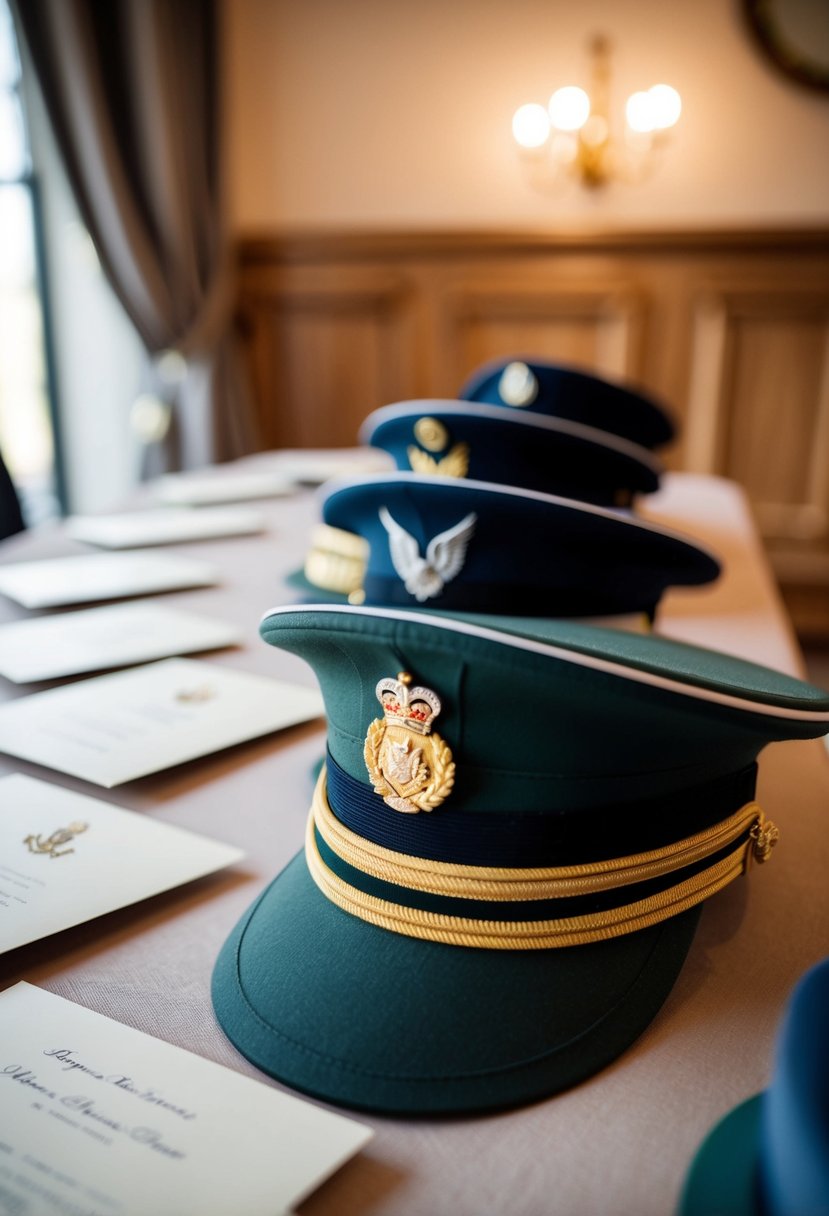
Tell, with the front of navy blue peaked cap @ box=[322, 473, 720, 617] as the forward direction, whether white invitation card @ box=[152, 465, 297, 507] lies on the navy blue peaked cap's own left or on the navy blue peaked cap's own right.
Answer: on the navy blue peaked cap's own right

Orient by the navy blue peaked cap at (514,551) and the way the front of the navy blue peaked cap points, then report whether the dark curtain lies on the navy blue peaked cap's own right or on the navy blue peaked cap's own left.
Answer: on the navy blue peaked cap's own right

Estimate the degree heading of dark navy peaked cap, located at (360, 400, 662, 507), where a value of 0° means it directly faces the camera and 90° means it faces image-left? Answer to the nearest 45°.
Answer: approximately 45°

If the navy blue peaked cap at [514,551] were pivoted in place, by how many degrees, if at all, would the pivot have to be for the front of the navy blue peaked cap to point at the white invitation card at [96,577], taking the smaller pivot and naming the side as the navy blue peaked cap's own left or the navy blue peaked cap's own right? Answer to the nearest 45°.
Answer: approximately 90° to the navy blue peaked cap's own right

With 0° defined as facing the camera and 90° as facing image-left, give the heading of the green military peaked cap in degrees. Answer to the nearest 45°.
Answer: approximately 45°
